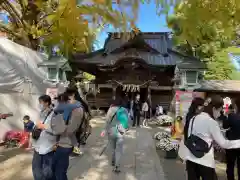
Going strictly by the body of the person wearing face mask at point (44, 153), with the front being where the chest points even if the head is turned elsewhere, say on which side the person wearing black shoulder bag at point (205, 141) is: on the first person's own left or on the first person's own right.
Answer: on the first person's own left

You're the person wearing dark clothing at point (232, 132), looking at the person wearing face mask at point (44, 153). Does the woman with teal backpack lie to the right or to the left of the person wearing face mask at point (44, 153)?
right
